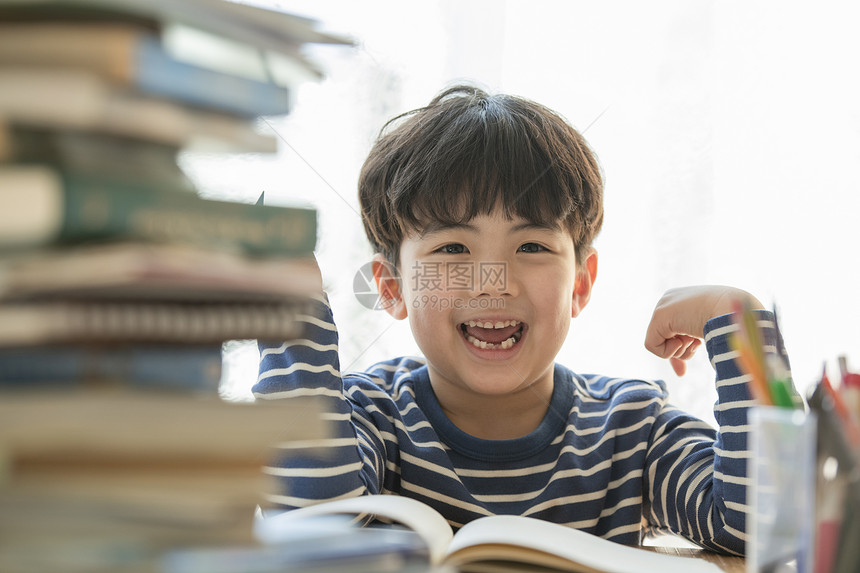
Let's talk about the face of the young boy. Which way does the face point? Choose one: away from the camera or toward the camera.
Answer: toward the camera

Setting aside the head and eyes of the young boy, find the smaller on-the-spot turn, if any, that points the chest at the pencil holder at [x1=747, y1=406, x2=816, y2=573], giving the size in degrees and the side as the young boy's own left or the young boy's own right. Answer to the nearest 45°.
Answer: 0° — they already face it

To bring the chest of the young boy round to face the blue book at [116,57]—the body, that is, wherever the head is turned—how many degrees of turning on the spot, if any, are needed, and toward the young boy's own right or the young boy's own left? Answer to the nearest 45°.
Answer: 0° — they already face it

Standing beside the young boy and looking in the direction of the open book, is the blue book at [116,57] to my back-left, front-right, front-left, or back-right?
front-right

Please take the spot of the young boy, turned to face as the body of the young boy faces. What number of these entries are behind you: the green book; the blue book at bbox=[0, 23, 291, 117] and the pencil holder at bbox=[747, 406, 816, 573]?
0

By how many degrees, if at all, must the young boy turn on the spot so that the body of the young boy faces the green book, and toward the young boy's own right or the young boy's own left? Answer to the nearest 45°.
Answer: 0° — they already face it

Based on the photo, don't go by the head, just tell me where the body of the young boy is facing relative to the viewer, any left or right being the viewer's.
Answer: facing the viewer
